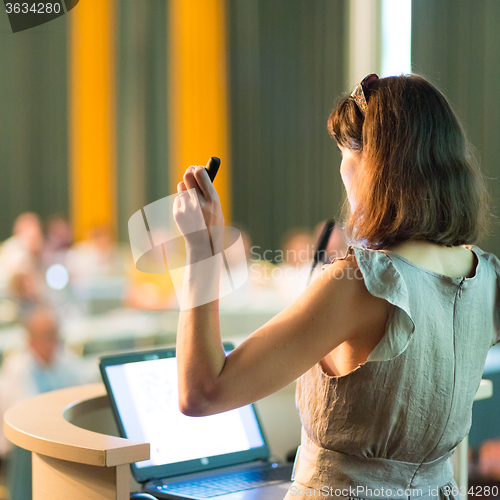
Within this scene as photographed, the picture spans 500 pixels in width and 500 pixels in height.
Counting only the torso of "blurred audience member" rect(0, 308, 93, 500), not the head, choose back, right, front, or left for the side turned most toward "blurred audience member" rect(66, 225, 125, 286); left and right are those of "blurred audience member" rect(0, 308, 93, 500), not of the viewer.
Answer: back

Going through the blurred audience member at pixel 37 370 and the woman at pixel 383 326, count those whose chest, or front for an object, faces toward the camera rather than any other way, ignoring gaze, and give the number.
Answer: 1

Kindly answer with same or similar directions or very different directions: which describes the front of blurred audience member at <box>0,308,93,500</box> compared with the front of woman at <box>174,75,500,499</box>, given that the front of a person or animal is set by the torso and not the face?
very different directions

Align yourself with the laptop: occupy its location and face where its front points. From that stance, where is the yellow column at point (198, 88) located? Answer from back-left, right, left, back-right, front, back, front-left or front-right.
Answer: back-left

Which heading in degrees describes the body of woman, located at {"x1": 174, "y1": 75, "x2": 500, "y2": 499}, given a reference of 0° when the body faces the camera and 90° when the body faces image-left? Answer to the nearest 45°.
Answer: approximately 135°

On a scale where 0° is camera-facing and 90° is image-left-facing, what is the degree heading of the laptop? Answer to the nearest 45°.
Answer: approximately 315°

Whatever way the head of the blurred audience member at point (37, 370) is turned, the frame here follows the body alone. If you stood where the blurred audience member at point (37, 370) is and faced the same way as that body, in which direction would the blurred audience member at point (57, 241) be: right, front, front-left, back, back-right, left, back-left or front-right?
back

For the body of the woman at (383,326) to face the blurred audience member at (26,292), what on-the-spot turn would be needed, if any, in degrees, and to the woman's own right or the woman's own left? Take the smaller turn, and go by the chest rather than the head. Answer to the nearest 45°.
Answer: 0° — they already face them

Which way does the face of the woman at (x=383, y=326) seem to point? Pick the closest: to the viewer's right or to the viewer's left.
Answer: to the viewer's left
